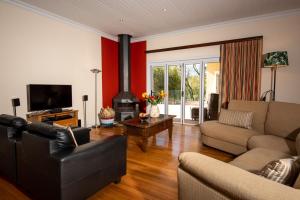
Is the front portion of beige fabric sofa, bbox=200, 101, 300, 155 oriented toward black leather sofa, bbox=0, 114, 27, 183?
yes

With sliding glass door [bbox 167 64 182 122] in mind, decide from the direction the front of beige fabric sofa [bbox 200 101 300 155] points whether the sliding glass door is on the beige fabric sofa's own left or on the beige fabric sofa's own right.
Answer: on the beige fabric sofa's own right

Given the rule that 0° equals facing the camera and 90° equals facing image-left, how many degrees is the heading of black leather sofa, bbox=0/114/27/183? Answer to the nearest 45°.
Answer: approximately 225°

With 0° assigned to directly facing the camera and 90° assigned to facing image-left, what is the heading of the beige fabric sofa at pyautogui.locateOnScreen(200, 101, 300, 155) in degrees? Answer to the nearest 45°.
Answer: approximately 45°

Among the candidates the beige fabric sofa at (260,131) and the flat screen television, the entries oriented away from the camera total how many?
0

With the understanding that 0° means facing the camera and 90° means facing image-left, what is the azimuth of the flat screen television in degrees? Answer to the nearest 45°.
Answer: approximately 315°

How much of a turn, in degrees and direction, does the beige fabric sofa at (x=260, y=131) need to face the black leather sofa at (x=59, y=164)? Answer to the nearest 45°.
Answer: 0° — it already faces it

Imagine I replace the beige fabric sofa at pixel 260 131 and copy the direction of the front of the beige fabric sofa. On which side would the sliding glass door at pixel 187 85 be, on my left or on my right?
on my right

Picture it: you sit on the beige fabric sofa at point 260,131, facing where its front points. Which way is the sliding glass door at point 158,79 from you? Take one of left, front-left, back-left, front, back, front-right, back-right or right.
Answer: right

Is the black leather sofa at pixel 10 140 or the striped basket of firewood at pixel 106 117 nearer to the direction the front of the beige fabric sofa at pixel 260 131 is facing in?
the black leather sofa

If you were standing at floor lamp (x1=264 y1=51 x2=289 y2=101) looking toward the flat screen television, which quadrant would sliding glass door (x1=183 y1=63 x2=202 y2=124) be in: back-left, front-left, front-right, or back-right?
front-right

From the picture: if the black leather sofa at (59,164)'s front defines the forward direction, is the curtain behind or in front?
in front

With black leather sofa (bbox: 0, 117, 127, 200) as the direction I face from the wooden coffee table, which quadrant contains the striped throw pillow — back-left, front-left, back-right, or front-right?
front-left

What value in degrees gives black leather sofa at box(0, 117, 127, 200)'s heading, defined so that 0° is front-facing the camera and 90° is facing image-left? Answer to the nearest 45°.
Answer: approximately 225°
